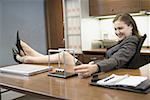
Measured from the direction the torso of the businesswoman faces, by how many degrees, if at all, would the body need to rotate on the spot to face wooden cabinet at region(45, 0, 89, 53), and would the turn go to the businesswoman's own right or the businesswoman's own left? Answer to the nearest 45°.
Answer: approximately 90° to the businesswoman's own right

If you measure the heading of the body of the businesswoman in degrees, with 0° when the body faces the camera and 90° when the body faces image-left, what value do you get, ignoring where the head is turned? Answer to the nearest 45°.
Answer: approximately 90°

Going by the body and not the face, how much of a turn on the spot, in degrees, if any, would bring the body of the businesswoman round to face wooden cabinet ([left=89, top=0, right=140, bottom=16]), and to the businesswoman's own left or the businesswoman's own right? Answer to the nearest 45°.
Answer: approximately 90° to the businesswoman's own right
